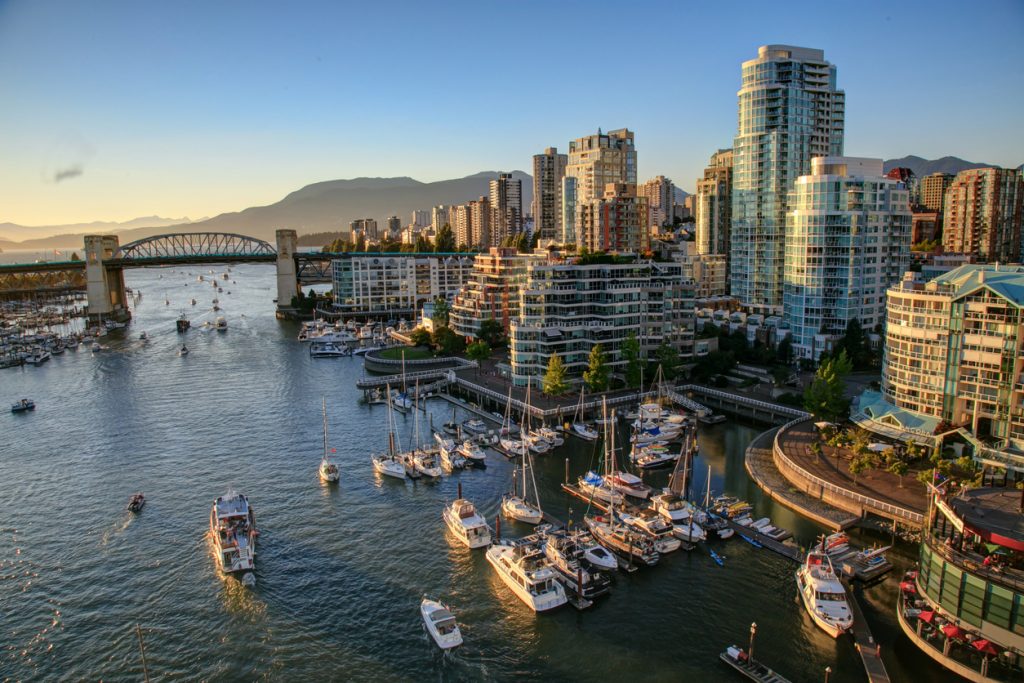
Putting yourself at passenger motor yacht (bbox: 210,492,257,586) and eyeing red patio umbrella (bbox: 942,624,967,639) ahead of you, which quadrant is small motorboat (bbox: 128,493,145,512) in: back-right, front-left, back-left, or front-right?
back-left

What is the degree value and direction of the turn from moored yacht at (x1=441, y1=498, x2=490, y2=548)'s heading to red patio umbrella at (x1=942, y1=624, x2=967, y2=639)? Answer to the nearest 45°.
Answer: approximately 180°

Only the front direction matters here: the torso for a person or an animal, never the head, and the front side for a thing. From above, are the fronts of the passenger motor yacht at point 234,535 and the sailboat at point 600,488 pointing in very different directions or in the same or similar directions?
very different directions

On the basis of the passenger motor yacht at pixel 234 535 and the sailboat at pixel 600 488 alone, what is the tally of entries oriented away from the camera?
1

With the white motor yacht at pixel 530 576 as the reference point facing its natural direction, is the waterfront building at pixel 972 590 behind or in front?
behind

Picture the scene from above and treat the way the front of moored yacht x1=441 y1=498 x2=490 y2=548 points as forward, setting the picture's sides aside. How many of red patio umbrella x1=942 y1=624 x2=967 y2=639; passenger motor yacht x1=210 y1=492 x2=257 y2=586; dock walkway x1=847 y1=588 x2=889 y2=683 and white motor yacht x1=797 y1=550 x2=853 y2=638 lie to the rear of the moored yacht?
3

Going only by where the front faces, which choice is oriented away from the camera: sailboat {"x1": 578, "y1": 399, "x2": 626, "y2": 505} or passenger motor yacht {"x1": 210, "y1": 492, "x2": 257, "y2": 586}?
the passenger motor yacht

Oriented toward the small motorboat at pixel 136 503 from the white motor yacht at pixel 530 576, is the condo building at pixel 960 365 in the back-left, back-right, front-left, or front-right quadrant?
back-right
